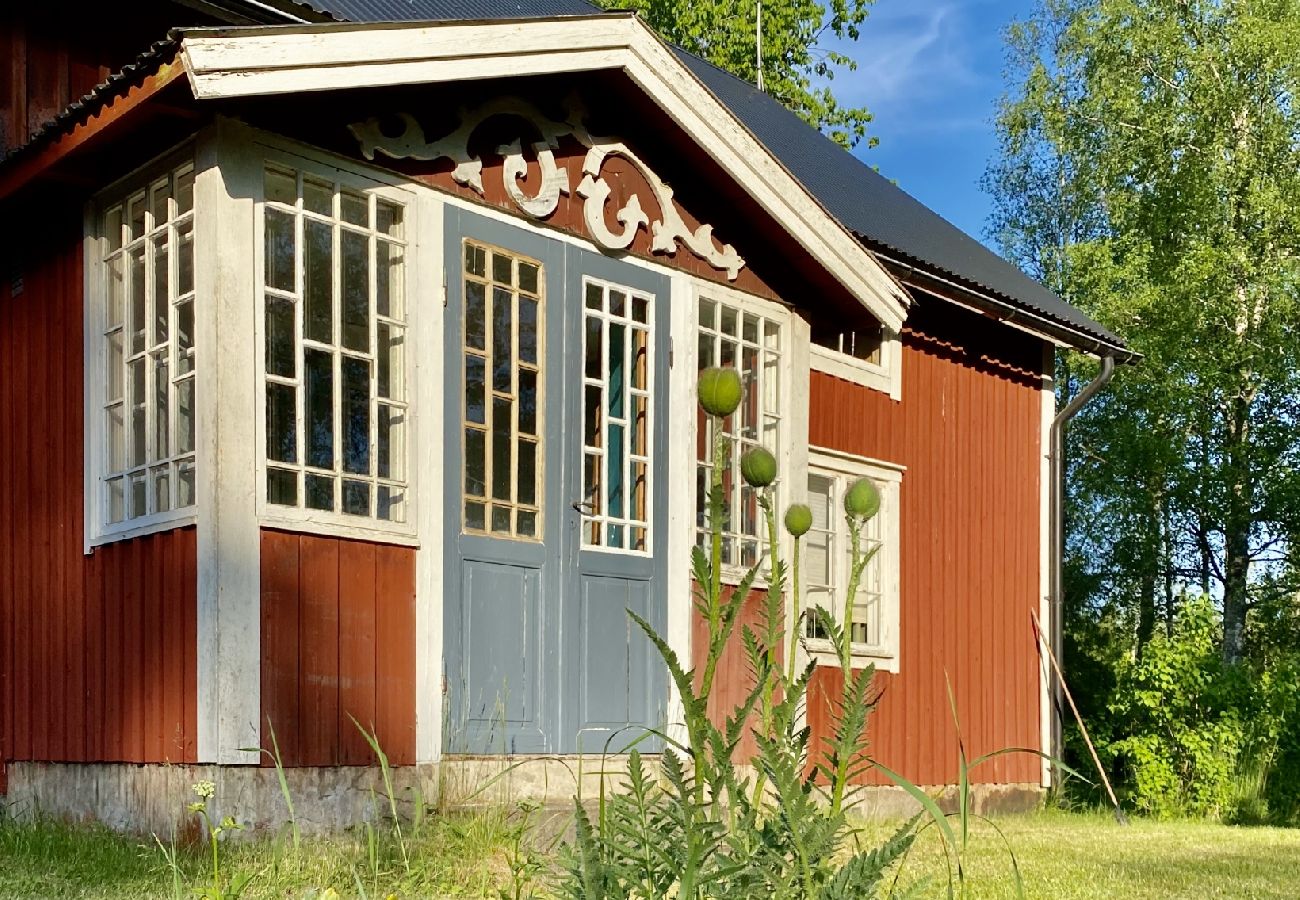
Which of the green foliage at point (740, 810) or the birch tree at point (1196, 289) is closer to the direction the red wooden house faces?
the green foliage

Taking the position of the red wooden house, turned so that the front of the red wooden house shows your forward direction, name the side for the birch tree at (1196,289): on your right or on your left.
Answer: on your left

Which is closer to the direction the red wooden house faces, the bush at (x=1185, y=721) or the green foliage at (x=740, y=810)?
the green foliage

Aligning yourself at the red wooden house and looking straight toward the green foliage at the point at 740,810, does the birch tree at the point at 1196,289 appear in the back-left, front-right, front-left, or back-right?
back-left

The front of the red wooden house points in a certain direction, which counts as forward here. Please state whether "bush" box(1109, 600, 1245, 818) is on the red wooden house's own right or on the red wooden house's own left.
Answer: on the red wooden house's own left
